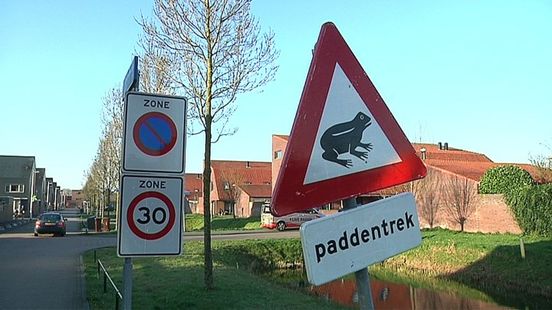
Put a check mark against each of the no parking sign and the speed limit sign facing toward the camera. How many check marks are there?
2

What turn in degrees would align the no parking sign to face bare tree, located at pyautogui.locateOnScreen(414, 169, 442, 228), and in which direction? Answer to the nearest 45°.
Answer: approximately 135° to its left

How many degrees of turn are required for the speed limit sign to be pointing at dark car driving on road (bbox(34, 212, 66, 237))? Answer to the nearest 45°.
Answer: approximately 180°

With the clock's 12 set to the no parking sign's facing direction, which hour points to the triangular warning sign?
The triangular warning sign is roughly at 11 o'clock from the no parking sign.

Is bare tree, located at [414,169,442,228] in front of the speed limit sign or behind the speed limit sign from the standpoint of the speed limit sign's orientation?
behind

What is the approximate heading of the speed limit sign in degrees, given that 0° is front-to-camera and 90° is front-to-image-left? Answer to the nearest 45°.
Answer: approximately 0°

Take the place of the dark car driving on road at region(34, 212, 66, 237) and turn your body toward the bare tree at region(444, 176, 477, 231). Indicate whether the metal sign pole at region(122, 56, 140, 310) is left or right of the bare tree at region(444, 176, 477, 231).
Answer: right

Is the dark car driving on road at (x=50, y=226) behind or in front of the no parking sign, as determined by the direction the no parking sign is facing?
behind

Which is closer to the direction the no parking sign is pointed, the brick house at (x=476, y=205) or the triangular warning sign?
the triangular warning sign

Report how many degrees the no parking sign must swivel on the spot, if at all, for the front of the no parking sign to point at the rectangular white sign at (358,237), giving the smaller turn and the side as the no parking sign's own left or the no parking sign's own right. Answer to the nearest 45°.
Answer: approximately 45° to the no parking sign's own left

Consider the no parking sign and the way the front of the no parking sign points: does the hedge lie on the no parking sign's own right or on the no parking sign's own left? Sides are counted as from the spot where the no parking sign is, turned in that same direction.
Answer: on the no parking sign's own left
